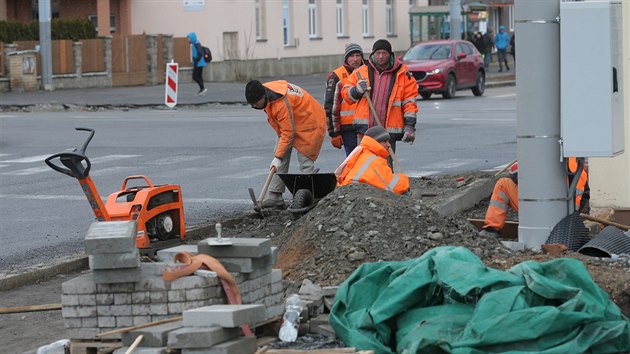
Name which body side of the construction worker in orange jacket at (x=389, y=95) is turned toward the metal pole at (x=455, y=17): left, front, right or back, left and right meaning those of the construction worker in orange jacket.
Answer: back

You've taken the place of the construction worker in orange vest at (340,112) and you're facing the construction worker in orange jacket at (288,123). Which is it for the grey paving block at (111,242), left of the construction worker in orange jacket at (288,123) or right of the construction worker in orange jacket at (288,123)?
left

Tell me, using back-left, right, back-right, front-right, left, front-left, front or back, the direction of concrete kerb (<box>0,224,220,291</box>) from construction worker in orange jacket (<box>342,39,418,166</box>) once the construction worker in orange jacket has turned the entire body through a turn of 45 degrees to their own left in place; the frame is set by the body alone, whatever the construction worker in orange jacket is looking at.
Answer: right

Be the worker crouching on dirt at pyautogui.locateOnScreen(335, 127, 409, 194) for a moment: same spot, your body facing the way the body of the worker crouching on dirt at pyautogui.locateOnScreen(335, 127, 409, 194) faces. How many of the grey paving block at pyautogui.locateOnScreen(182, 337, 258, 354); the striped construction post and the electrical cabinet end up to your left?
1

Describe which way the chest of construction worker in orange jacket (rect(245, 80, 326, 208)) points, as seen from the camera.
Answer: to the viewer's left

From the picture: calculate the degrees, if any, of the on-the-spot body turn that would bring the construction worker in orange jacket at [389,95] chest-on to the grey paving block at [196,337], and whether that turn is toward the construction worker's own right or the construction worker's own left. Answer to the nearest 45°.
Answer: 0° — they already face it

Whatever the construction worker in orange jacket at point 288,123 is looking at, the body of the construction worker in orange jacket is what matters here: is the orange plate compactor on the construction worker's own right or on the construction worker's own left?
on the construction worker's own left

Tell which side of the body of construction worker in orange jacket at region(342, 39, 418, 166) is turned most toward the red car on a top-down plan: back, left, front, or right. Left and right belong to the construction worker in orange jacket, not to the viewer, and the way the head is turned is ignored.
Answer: back

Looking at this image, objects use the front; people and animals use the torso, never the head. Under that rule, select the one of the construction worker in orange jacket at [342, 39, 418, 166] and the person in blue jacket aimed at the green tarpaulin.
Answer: the construction worker in orange jacket

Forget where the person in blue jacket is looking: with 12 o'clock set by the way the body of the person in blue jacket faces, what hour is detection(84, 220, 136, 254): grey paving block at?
The grey paving block is roughly at 9 o'clock from the person in blue jacket.

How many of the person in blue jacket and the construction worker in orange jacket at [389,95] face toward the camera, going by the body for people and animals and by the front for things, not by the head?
1
